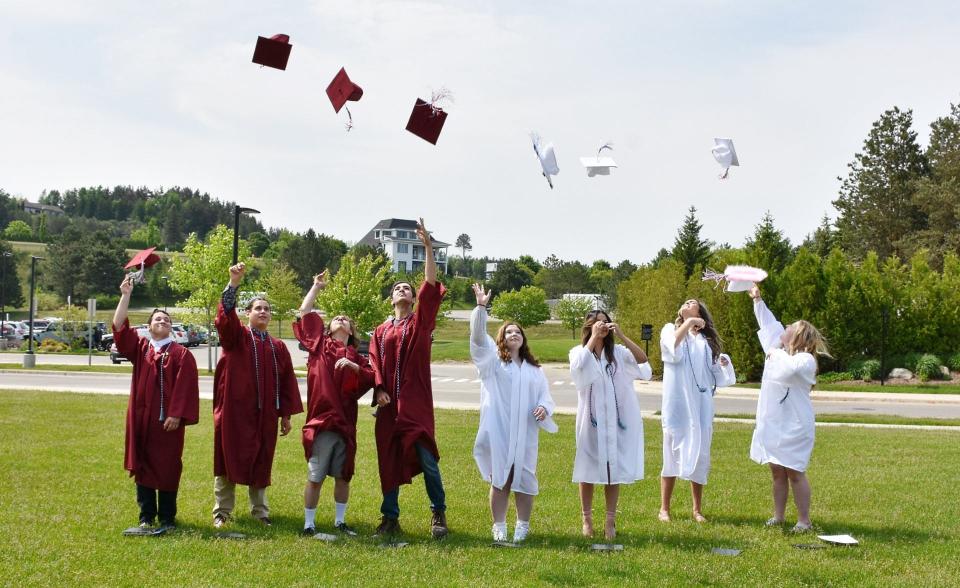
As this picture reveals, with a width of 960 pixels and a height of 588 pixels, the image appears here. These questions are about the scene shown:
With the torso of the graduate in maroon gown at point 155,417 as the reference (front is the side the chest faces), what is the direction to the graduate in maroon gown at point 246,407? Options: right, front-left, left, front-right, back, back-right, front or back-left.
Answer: left

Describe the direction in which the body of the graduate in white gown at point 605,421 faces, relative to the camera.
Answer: toward the camera

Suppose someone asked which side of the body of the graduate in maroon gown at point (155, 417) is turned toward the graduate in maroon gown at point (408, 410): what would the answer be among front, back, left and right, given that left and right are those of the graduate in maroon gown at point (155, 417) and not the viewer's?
left

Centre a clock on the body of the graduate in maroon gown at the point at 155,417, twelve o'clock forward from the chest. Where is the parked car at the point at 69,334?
The parked car is roughly at 6 o'clock from the graduate in maroon gown.

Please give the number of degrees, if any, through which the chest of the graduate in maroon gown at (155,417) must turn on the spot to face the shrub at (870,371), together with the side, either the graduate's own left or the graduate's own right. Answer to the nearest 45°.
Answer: approximately 135° to the graduate's own left

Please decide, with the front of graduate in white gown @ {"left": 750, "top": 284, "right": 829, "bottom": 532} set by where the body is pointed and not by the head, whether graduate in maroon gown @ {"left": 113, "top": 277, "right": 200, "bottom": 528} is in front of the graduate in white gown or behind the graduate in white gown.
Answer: in front

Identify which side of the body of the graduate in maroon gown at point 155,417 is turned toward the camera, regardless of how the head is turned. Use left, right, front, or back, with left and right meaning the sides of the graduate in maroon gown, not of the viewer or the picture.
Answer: front

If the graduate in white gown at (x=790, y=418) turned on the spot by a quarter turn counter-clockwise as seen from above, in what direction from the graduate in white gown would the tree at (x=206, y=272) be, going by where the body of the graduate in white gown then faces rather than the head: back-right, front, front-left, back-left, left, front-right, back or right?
back
